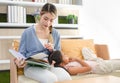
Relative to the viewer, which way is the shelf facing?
toward the camera

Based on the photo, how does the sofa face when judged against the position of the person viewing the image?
facing the viewer

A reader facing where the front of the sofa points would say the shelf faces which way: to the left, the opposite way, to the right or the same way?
the same way

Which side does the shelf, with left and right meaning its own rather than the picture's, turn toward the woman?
front

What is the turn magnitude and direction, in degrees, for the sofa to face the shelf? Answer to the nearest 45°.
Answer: approximately 180°

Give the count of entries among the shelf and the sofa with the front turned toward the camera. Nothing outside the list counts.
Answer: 2

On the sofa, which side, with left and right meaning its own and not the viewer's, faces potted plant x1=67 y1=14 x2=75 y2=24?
back
